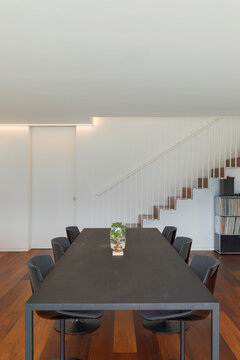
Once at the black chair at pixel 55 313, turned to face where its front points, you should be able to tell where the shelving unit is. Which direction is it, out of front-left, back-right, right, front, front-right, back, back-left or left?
front-left

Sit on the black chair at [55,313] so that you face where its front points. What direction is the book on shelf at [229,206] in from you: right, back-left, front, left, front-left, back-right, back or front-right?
front-left

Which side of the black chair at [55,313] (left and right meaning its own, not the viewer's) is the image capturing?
right

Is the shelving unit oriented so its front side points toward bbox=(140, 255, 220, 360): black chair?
yes

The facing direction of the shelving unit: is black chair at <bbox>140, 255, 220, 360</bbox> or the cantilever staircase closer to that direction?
the black chair

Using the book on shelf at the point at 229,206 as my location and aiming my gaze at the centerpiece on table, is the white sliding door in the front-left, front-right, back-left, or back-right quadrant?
front-right

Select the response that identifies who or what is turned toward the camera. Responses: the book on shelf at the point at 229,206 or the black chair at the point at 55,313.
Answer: the book on shelf

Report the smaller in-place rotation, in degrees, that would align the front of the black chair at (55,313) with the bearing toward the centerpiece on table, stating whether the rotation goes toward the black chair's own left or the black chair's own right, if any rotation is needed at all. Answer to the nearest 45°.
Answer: approximately 45° to the black chair's own left

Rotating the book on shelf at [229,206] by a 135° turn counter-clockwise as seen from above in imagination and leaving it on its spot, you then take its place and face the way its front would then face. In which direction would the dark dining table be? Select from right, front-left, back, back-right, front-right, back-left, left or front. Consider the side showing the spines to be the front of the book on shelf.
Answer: back-right

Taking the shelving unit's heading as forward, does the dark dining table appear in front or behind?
in front

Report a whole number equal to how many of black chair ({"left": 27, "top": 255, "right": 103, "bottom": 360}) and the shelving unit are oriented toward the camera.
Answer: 1

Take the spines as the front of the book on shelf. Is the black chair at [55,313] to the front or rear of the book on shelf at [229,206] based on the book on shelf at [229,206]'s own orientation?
to the front

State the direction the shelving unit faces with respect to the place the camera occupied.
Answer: facing the viewer

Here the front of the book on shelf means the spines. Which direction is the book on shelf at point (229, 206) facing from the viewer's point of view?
toward the camera

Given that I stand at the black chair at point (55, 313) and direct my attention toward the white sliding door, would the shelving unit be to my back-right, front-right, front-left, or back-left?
front-right

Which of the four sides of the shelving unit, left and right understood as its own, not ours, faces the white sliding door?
right

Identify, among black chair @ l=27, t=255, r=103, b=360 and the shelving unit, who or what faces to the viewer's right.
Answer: the black chair
